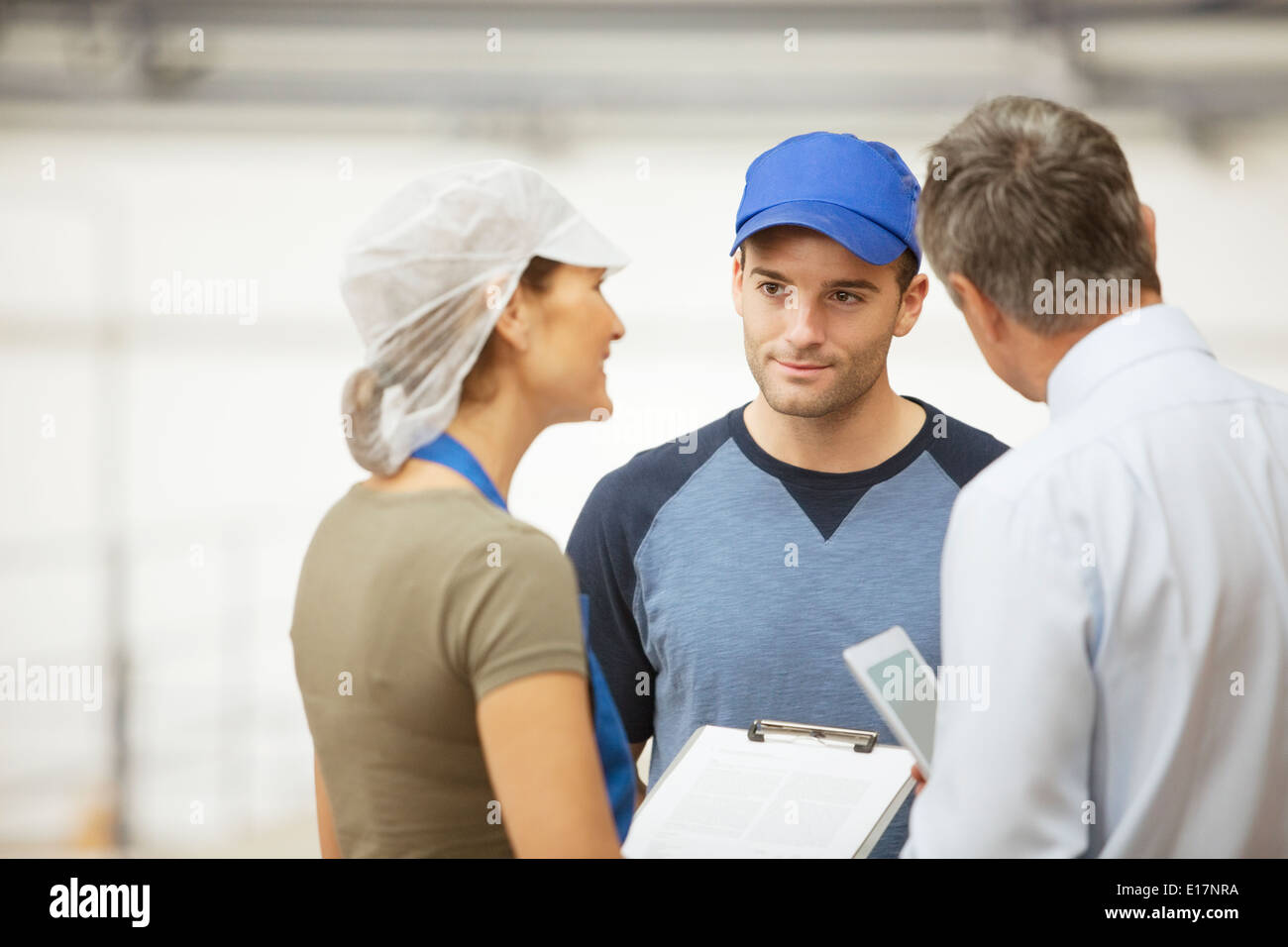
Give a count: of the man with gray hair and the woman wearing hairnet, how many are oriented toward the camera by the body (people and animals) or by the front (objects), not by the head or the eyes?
0

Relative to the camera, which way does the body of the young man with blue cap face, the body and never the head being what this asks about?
toward the camera

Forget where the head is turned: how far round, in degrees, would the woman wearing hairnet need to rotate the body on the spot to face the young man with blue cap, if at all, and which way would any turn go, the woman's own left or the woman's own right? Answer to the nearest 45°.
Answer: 0° — they already face them

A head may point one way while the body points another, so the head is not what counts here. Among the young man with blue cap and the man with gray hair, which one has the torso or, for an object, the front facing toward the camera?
the young man with blue cap

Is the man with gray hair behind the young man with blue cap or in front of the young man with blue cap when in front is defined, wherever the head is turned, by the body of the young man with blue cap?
in front

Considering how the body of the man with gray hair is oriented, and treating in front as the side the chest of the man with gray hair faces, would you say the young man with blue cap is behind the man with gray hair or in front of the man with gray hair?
in front

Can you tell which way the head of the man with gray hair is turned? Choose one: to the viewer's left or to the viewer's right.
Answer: to the viewer's left

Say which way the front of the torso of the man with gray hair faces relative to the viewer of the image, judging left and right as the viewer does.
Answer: facing away from the viewer and to the left of the viewer

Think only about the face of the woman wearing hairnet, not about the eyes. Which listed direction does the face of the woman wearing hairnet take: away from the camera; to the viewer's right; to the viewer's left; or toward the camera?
to the viewer's right

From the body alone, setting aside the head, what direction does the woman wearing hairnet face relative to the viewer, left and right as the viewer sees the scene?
facing away from the viewer and to the right of the viewer

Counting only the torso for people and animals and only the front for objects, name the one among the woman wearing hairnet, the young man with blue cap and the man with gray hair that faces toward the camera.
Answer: the young man with blue cap
